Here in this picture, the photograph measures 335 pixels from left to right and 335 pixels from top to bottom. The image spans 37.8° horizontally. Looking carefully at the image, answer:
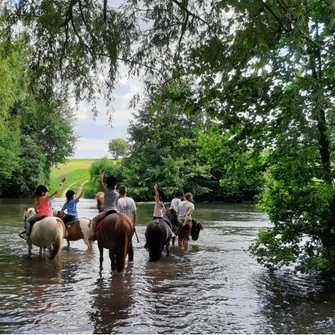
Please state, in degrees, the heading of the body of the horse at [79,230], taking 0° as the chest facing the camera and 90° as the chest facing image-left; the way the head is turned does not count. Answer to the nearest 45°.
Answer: approximately 135°

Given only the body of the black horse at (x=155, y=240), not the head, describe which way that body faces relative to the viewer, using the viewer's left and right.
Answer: facing away from the viewer

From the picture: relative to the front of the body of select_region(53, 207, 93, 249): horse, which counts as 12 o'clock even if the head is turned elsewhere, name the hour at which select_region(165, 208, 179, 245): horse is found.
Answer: select_region(165, 208, 179, 245): horse is roughly at 4 o'clock from select_region(53, 207, 93, 249): horse.

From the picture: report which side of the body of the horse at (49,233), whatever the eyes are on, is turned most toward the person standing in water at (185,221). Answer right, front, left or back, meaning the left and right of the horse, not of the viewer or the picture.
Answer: right

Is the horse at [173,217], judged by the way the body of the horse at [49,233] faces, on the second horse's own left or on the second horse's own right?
on the second horse's own right

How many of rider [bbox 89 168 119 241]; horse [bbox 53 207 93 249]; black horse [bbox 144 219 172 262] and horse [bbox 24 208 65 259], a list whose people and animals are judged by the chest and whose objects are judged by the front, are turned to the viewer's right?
0

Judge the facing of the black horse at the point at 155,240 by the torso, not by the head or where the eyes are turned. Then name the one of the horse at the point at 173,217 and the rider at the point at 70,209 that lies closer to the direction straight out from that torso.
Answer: the horse

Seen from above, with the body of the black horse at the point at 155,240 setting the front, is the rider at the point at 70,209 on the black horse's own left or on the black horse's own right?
on the black horse's own left

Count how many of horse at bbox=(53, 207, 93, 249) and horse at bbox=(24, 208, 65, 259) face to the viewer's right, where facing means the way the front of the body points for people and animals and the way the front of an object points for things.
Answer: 0
